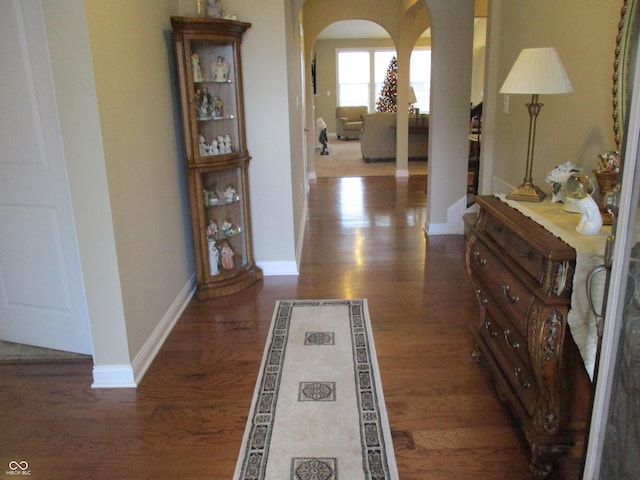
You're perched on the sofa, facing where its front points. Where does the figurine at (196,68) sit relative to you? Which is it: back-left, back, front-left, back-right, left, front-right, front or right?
back

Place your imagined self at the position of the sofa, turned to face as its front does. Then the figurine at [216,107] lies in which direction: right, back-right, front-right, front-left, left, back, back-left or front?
back

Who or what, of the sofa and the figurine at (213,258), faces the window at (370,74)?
the sofa

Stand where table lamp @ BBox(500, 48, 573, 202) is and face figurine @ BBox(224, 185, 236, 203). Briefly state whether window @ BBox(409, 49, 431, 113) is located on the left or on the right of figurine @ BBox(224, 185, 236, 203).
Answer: right

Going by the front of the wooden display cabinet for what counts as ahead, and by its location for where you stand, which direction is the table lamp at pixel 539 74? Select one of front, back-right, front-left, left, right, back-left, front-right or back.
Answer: front

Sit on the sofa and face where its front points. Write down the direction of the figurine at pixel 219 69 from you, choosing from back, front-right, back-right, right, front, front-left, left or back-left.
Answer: back

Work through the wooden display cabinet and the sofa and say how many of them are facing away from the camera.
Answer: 1

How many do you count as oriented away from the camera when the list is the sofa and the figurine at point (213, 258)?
1

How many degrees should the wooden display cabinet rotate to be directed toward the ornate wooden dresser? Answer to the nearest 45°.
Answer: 0° — it already faces it

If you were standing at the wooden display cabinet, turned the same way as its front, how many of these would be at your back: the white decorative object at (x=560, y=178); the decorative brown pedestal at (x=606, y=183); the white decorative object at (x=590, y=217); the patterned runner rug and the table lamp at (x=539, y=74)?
0

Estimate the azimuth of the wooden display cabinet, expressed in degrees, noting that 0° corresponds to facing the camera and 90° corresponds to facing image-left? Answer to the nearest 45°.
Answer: approximately 315°

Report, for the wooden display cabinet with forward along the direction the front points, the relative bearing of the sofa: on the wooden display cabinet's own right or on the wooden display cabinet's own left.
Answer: on the wooden display cabinet's own left

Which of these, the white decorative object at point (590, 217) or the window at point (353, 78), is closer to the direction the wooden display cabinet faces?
the white decorative object

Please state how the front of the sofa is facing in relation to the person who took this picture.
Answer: facing away from the viewer

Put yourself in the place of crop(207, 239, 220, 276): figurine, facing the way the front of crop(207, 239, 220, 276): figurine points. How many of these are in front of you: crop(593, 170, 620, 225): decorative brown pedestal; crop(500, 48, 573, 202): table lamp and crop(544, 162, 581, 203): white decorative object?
3

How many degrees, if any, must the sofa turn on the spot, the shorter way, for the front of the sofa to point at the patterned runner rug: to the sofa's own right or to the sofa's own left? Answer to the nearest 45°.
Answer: approximately 180°

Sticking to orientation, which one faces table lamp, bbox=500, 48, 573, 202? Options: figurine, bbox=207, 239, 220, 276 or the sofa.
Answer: the figurine

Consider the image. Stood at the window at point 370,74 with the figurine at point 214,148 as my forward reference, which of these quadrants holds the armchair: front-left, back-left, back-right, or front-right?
front-right

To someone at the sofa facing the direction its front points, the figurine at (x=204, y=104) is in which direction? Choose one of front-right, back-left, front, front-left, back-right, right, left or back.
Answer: back

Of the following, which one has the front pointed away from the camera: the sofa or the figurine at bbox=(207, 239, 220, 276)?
the sofa
